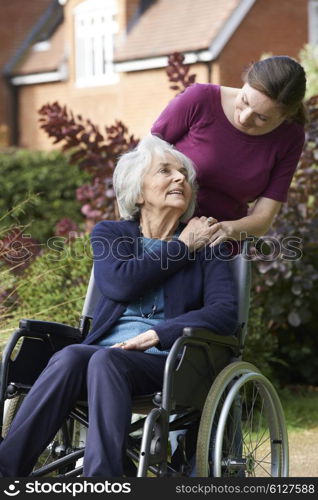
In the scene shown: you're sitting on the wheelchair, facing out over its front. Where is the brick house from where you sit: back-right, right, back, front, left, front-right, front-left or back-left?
back-right

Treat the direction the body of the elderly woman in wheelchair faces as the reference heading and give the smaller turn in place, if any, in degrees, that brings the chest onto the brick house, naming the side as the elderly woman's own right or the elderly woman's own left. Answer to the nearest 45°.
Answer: approximately 135° to the elderly woman's own right

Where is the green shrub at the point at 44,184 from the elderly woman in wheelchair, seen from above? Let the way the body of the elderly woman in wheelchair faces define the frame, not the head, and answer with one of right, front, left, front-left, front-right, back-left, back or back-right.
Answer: back-right

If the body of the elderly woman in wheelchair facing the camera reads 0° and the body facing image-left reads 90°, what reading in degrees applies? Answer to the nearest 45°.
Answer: approximately 45°

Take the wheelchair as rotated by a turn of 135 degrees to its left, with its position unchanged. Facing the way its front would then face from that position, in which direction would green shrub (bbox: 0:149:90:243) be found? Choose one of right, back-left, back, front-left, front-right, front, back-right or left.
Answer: left
